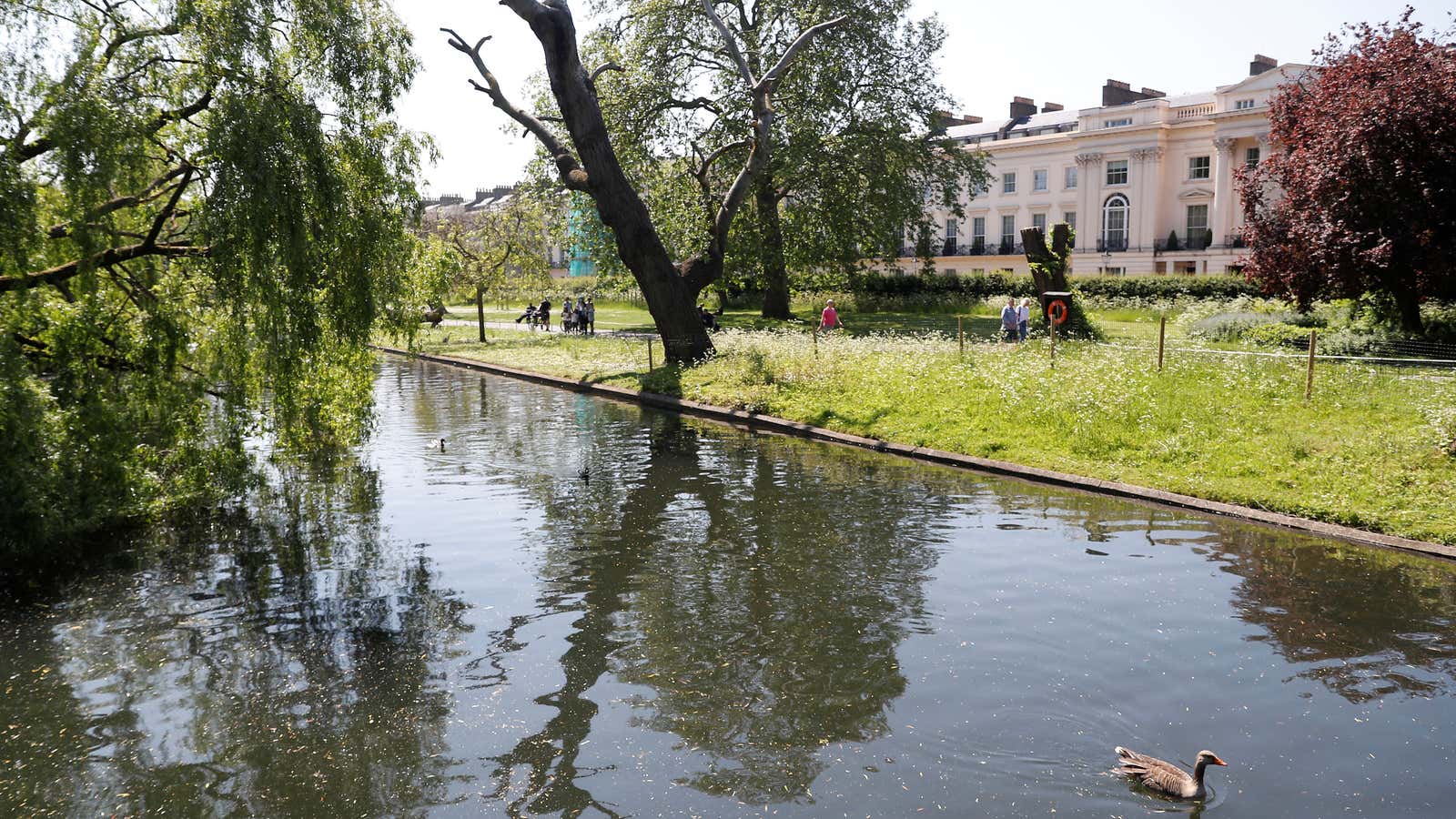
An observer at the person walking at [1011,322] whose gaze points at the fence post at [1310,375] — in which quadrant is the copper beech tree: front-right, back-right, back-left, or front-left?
front-left

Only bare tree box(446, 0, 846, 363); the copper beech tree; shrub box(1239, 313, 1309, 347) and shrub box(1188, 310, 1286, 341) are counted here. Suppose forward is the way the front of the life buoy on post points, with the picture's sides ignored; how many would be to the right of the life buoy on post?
1

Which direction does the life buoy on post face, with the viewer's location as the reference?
facing the viewer

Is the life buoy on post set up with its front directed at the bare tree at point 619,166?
no

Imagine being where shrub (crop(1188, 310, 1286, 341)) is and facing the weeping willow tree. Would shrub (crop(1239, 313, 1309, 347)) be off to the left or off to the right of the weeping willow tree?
left

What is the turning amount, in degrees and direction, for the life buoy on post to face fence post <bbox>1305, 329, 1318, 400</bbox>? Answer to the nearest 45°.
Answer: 0° — it already faces it

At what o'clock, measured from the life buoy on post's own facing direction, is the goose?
The goose is roughly at 12 o'clock from the life buoy on post.

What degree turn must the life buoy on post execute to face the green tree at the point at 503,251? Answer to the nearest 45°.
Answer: approximately 135° to its right

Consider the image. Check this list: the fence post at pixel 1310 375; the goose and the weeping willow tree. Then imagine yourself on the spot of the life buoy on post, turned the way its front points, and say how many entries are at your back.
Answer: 0

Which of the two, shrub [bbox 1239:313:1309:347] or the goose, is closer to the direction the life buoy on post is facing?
the goose

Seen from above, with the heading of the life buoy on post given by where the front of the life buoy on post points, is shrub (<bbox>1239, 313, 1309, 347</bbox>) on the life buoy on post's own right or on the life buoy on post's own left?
on the life buoy on post's own left

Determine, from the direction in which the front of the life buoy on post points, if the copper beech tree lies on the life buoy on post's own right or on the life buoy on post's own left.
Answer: on the life buoy on post's own left

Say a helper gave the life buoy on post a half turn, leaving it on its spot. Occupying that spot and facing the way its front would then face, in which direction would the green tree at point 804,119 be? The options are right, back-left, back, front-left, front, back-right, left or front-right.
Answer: front-left

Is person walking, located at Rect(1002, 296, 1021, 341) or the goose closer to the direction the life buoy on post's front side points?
the goose
